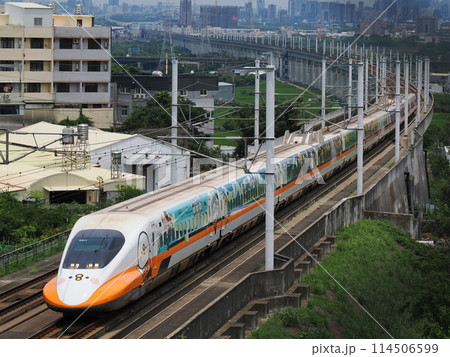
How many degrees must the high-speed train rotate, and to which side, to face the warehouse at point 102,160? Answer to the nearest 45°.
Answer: approximately 135° to its right

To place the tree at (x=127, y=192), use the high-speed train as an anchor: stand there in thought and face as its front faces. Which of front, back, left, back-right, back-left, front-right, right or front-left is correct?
back-right

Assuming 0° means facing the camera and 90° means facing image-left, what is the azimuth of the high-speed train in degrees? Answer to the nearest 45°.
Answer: approximately 45°
